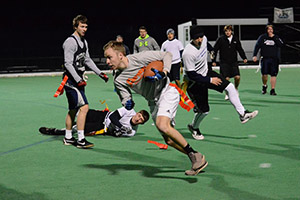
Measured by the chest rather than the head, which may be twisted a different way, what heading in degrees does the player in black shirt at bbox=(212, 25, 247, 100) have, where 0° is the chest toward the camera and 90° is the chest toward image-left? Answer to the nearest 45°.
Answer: approximately 0°

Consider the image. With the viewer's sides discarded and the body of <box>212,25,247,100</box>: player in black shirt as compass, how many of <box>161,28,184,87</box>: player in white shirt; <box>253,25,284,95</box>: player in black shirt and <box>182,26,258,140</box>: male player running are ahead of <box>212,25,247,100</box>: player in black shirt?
1

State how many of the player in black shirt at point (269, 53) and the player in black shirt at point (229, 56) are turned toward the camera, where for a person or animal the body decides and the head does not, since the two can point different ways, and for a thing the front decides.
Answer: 2

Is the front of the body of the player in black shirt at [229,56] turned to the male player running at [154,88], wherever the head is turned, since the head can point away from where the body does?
yes

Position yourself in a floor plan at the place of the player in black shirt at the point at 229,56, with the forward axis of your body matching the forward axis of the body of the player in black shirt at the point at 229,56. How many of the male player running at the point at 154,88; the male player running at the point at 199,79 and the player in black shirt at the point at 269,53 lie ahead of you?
2

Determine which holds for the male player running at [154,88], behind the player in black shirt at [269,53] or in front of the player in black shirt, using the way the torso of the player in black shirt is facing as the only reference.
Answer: in front

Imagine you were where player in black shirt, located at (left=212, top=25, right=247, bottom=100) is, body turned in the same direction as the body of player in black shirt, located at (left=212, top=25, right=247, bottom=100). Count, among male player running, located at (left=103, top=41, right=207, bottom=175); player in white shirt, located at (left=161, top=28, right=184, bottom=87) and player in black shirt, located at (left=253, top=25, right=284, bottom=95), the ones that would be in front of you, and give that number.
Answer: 1

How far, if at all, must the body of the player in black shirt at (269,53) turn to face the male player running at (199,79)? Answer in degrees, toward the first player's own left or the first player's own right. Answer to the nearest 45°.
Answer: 0° — they already face them

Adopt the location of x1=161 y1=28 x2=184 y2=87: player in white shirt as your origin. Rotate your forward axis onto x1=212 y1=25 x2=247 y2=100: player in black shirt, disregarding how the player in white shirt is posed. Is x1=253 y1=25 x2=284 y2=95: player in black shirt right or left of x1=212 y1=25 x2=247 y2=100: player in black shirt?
left
